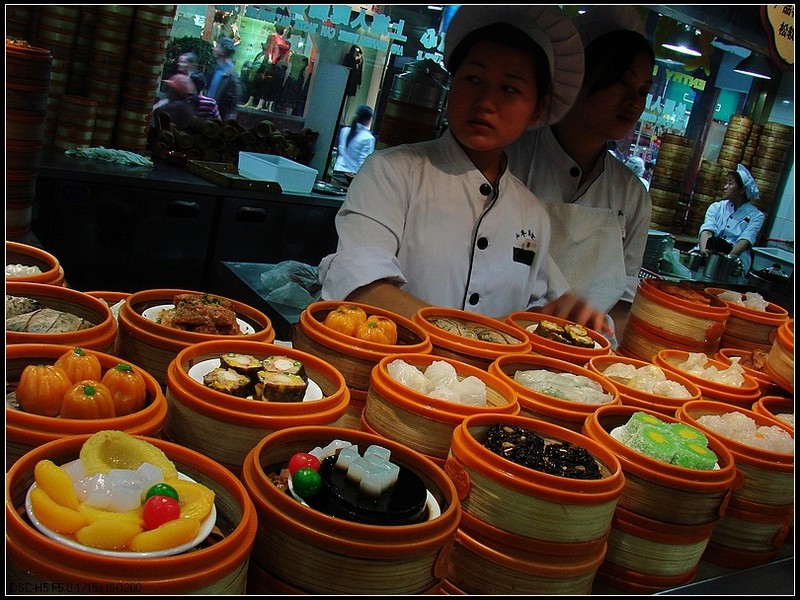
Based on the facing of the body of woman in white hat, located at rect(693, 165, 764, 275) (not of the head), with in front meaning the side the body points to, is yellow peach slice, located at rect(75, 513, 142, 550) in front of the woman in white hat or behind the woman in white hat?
in front

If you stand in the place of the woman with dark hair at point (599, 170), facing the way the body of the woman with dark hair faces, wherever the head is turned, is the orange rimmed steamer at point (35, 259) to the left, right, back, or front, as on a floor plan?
right

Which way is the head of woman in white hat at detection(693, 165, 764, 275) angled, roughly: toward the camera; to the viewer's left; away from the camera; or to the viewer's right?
to the viewer's left

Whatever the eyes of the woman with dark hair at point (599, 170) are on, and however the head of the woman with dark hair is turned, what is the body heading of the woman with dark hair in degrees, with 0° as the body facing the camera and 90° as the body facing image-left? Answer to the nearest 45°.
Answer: approximately 315°

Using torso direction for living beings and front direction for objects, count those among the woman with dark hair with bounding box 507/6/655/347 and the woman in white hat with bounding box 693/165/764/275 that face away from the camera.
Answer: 0

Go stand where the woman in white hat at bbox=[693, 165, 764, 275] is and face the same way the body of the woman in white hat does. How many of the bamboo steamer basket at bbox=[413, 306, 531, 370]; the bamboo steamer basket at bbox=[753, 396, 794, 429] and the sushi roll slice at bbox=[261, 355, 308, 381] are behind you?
0

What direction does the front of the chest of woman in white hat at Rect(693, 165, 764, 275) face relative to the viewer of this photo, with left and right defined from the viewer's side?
facing the viewer and to the left of the viewer

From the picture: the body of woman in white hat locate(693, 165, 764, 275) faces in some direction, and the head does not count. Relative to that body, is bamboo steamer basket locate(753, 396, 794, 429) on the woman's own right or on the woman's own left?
on the woman's own left

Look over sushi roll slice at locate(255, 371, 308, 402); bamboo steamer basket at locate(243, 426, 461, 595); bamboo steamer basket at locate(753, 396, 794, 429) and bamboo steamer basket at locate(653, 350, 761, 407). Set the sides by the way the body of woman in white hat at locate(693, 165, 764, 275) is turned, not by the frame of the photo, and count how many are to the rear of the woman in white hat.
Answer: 0

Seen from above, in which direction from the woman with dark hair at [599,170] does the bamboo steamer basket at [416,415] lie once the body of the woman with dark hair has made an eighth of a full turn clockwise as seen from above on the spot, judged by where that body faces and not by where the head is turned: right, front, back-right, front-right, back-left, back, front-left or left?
front

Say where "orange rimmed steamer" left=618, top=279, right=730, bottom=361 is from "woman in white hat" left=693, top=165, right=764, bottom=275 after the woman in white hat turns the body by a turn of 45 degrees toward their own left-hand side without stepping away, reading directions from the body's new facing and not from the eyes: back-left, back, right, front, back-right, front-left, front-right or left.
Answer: front
